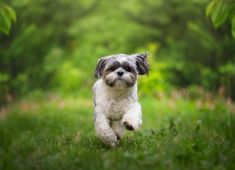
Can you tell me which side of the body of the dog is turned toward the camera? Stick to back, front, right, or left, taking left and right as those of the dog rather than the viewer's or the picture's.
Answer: front
